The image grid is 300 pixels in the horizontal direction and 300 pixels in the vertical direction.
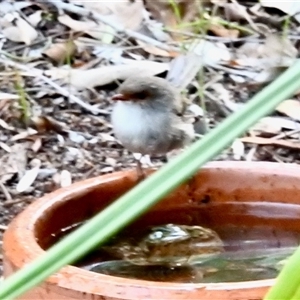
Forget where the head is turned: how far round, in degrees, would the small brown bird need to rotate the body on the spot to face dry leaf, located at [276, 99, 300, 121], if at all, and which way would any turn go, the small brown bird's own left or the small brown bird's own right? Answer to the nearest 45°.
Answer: approximately 180°

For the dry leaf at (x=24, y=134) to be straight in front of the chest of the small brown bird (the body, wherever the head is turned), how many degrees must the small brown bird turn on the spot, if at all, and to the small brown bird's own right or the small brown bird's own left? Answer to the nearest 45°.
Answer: approximately 90° to the small brown bird's own right

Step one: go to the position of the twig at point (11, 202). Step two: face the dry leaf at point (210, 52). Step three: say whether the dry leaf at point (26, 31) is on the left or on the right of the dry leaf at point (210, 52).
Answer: left

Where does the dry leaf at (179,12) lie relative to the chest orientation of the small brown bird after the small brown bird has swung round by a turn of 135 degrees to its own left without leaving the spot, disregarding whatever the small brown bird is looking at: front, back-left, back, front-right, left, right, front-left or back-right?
left

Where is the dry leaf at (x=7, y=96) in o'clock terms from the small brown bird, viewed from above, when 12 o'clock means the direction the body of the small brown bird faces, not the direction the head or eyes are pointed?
The dry leaf is roughly at 3 o'clock from the small brown bird.

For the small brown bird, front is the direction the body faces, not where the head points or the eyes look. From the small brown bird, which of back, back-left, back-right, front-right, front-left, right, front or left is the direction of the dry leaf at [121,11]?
back-right

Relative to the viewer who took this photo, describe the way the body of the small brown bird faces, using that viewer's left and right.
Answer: facing the viewer and to the left of the viewer
